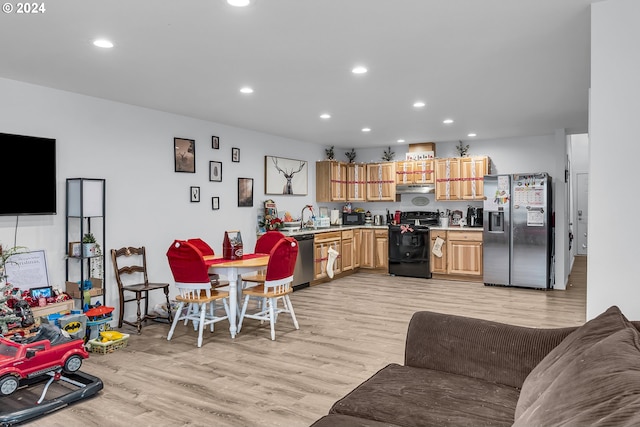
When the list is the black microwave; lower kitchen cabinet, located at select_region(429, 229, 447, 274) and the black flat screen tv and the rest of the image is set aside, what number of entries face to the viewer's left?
0

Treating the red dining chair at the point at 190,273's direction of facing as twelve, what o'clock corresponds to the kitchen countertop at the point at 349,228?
The kitchen countertop is roughly at 12 o'clock from the red dining chair.

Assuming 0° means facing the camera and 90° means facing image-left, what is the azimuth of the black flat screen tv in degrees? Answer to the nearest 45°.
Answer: approximately 315°

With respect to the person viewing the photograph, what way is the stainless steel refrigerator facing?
facing the viewer

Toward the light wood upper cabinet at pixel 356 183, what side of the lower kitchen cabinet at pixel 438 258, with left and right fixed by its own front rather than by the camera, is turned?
right

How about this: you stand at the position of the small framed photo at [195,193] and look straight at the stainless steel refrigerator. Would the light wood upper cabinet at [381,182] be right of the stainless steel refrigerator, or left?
left

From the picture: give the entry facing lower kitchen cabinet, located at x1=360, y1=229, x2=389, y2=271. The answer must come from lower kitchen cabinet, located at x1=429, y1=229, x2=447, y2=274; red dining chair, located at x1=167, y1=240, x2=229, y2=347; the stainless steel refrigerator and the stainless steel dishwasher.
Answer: the red dining chair

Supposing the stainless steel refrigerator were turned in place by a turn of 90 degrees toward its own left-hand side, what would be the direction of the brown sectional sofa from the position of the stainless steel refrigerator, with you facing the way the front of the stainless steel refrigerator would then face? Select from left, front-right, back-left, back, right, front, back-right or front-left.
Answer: right

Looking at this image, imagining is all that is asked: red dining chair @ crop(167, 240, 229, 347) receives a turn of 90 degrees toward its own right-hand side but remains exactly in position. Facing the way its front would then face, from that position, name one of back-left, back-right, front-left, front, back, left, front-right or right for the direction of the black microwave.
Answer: left

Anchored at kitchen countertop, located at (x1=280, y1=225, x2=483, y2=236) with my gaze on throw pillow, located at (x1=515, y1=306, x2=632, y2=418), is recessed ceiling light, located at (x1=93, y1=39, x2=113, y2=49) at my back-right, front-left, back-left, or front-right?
front-right

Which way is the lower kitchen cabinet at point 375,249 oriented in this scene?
toward the camera

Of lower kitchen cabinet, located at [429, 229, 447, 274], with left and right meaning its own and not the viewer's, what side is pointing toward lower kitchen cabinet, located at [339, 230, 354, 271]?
right

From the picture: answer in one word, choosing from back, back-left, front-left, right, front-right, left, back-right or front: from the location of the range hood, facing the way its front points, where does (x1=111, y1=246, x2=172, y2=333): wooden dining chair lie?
front-right

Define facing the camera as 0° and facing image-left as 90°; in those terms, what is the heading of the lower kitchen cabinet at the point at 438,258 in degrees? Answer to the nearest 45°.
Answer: approximately 0°

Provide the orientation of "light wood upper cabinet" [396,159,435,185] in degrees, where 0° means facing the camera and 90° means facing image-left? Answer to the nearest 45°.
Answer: approximately 0°

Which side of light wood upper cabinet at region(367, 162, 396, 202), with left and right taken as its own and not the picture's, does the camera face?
front

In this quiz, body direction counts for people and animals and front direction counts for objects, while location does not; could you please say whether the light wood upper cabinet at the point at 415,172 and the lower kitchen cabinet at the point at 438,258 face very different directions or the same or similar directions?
same or similar directions

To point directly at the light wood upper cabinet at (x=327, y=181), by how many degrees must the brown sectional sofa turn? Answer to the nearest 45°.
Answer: approximately 45° to its right

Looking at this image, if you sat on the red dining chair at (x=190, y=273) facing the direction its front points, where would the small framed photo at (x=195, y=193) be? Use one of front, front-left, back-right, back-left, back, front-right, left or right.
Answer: front-left

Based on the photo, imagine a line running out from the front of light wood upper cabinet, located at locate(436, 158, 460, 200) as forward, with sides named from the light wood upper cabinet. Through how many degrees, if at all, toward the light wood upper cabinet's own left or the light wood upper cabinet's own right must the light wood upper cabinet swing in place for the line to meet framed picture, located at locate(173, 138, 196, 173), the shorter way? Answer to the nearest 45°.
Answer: approximately 45° to the light wood upper cabinet's own right
